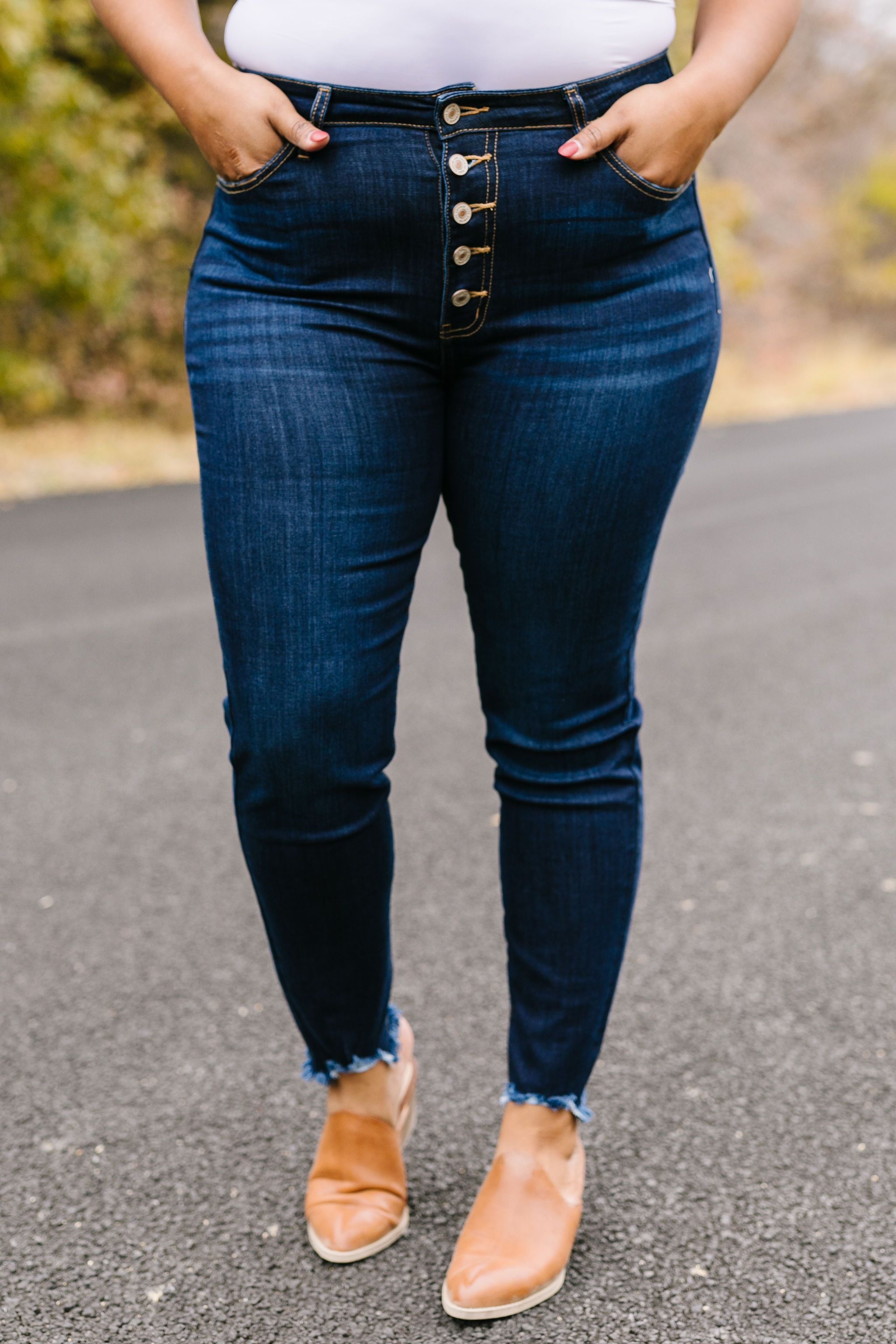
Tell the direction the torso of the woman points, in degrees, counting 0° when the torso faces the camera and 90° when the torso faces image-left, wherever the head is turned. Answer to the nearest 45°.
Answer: approximately 0°
